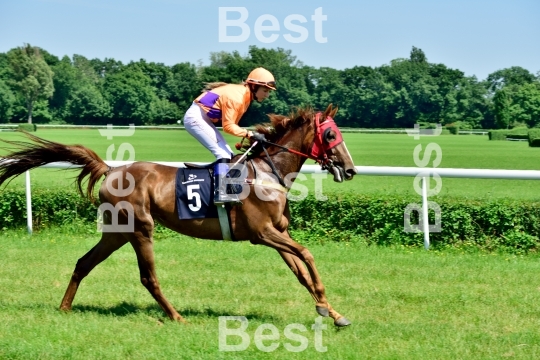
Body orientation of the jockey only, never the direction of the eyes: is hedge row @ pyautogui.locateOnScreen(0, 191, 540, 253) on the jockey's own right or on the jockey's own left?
on the jockey's own left

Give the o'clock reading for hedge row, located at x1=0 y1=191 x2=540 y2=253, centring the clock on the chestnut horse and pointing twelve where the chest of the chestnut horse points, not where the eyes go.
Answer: The hedge row is roughly at 10 o'clock from the chestnut horse.

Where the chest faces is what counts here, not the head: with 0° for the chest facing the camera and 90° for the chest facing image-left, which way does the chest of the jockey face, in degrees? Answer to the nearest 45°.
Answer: approximately 270°

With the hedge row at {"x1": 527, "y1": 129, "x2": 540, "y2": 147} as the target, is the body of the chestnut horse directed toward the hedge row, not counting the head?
no

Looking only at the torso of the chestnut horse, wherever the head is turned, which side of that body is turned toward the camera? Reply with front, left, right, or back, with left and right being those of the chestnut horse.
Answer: right

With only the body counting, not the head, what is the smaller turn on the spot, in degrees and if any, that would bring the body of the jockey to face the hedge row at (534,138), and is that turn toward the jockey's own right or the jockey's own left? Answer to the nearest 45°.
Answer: approximately 45° to the jockey's own left
